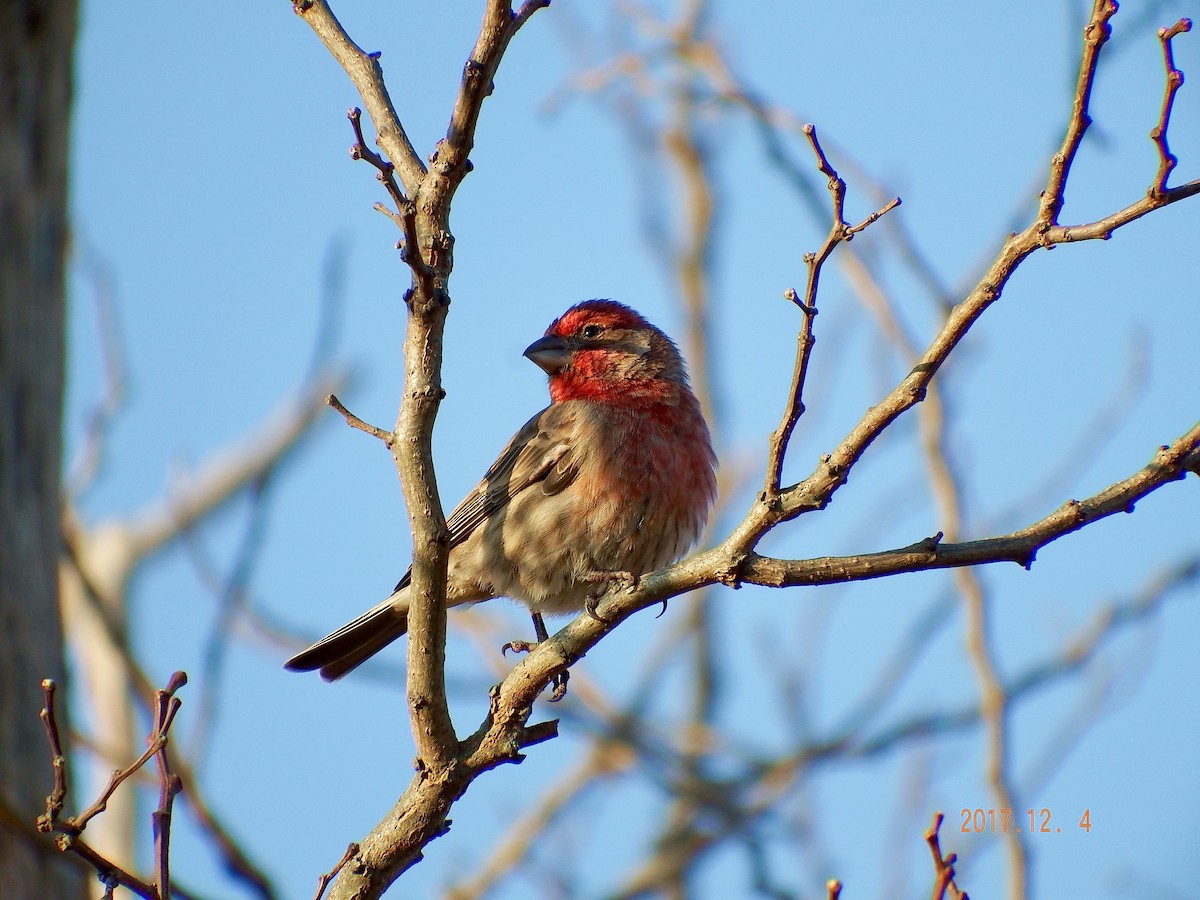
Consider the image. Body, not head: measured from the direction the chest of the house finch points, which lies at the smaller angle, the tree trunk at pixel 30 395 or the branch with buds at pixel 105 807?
the branch with buds

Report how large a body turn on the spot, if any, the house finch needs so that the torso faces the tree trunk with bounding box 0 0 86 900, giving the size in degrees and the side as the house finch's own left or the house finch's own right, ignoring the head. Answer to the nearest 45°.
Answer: approximately 135° to the house finch's own right
